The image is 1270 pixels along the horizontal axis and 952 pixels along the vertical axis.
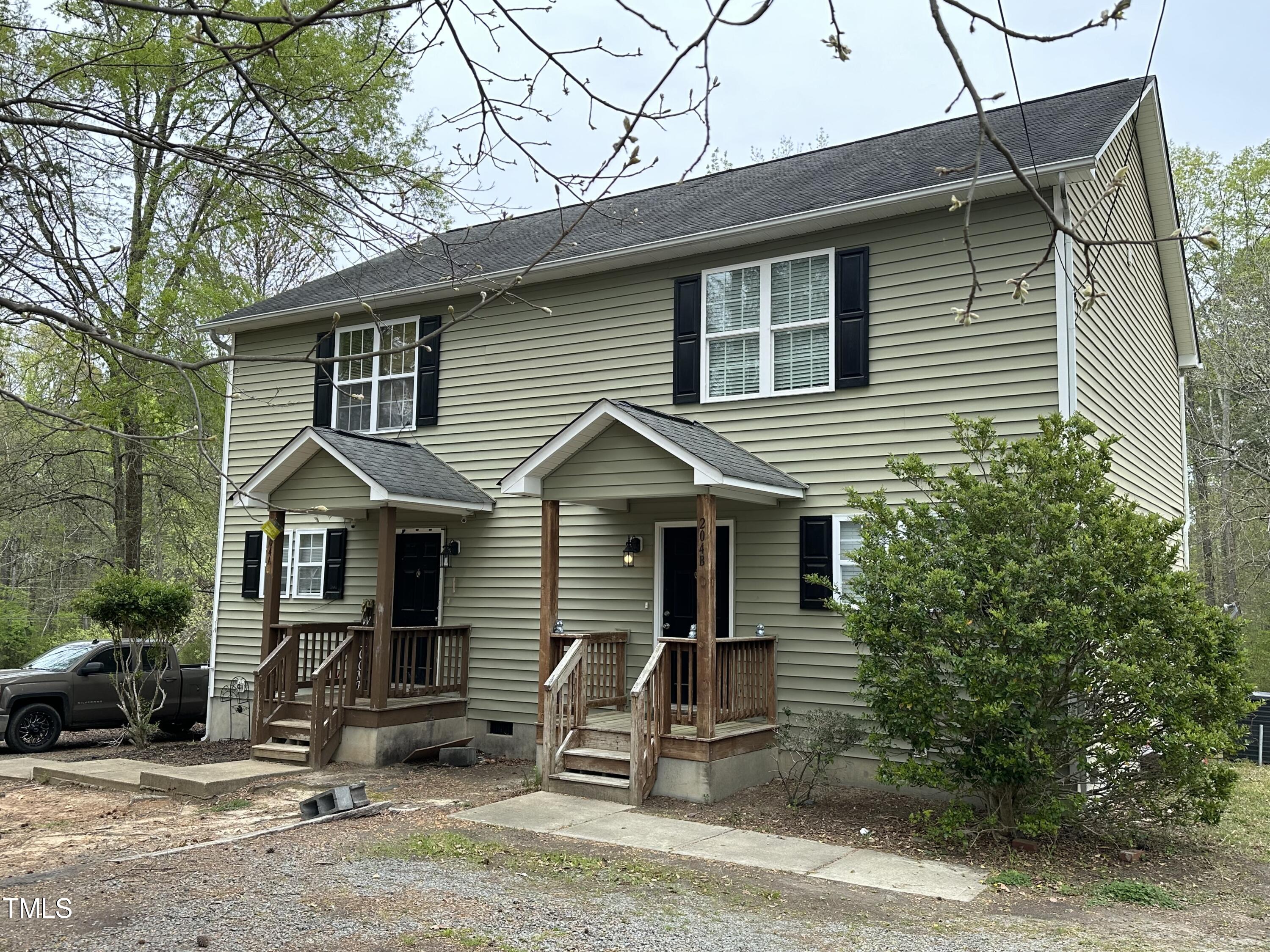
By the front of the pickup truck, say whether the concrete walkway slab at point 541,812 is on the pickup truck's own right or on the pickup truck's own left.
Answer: on the pickup truck's own left

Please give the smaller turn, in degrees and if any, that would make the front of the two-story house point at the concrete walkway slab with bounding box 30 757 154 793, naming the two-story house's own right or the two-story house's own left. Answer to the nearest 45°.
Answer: approximately 45° to the two-story house's own right

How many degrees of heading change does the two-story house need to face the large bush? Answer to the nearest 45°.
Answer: approximately 90° to its left

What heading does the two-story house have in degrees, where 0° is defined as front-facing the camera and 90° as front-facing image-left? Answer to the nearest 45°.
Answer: approximately 45°

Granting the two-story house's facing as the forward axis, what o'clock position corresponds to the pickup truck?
The pickup truck is roughly at 2 o'clock from the two-story house.
